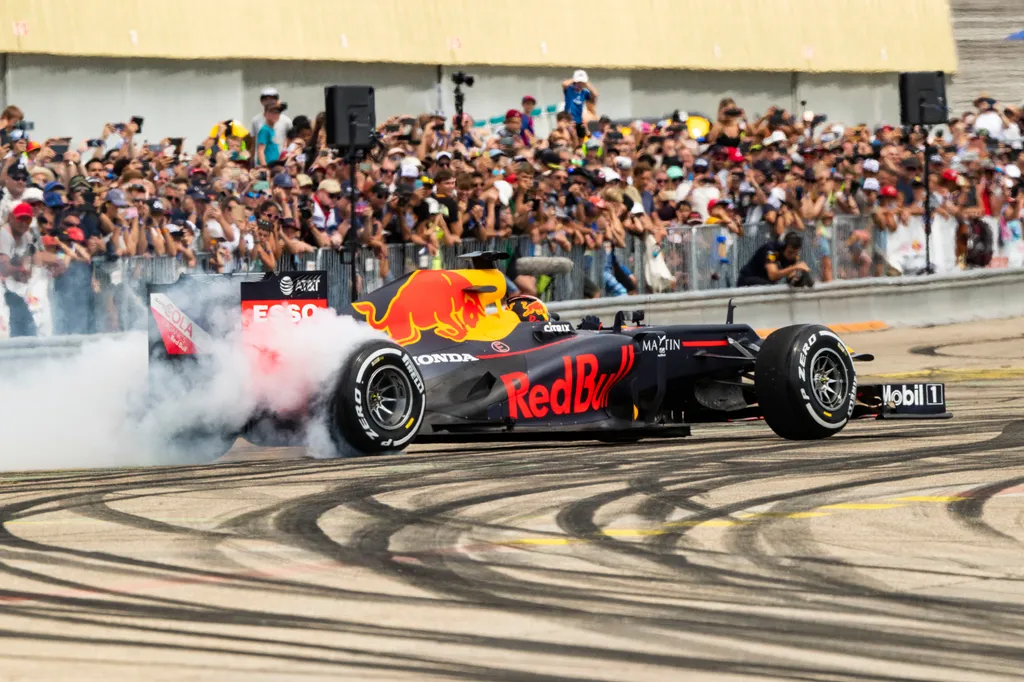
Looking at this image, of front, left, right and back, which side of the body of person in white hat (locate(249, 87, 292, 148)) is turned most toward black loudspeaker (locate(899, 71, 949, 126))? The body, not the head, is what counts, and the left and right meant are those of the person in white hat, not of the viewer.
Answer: left

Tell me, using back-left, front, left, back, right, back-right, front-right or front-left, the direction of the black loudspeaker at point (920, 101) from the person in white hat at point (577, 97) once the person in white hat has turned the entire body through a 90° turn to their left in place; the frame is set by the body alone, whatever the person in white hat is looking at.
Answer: front

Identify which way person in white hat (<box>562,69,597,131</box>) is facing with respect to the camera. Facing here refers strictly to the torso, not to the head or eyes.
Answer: toward the camera

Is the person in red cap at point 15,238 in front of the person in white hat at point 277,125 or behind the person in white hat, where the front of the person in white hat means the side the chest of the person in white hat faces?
in front

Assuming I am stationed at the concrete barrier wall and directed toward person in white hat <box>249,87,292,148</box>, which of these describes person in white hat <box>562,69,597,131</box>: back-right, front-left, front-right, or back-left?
front-right

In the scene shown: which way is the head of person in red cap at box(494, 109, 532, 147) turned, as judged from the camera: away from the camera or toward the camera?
toward the camera

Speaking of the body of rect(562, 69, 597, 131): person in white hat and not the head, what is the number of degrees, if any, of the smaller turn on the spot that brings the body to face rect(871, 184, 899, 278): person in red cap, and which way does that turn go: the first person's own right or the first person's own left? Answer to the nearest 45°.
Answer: approximately 90° to the first person's own left

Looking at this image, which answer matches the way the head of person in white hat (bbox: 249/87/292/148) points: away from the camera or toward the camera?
toward the camera

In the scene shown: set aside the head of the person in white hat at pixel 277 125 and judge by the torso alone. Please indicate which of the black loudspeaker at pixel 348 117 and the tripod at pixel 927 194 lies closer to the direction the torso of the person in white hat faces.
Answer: the black loudspeaker

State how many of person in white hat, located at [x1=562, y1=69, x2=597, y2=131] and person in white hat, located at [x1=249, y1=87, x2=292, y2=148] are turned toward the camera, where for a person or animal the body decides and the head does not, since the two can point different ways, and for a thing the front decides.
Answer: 2

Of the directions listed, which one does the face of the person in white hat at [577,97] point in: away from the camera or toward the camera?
toward the camera

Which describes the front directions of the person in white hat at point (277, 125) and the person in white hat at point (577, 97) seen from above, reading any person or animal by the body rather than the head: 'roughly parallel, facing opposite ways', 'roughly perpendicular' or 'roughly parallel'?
roughly parallel

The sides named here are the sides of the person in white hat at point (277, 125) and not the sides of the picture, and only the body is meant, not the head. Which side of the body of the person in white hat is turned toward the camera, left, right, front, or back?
front
